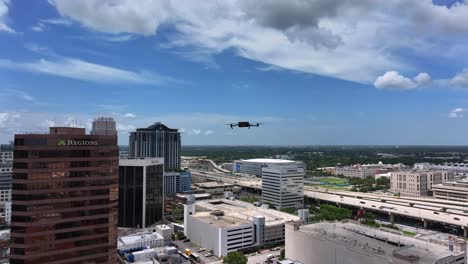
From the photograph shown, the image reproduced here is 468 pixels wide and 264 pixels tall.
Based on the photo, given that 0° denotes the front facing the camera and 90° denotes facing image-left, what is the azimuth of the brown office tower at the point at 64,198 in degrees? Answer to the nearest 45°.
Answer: approximately 0°

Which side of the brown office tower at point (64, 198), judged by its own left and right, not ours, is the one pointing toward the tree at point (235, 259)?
left

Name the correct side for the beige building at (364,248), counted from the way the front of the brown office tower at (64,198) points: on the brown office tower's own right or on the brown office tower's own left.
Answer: on the brown office tower's own left
